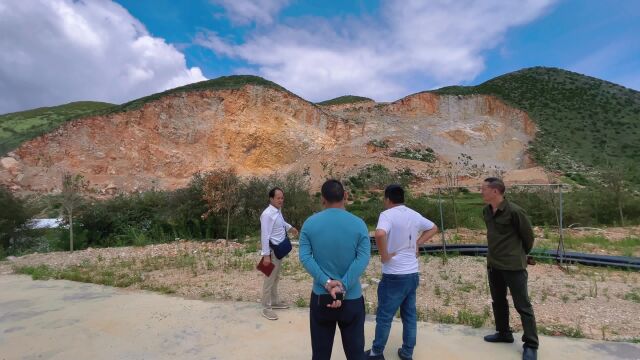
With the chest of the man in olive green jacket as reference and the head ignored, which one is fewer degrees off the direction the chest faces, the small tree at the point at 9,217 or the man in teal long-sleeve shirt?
the man in teal long-sleeve shirt

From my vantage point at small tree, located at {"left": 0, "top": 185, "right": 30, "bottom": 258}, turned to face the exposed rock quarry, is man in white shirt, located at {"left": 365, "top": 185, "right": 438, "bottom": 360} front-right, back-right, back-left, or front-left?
back-right

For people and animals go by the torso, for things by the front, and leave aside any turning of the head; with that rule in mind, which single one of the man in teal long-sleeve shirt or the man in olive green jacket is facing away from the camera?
the man in teal long-sleeve shirt

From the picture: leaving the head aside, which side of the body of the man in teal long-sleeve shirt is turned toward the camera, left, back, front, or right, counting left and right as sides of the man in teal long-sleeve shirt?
back

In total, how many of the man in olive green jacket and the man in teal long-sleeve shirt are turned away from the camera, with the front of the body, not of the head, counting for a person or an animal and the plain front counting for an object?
1

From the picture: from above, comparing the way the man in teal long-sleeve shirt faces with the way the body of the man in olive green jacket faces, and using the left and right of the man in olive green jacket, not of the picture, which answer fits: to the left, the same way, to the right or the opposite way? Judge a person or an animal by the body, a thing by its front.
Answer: to the right

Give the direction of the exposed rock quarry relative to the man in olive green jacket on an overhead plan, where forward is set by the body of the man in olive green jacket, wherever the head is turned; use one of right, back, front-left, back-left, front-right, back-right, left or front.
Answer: right

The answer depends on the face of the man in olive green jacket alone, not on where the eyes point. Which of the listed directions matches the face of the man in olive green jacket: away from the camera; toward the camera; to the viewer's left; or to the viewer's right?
to the viewer's left

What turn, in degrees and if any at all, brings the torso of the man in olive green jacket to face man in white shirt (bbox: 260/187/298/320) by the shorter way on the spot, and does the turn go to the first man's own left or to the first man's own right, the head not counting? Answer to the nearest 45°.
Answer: approximately 45° to the first man's own right

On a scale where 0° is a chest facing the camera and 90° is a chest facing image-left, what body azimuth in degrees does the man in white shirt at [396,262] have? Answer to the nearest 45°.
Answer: approximately 135°

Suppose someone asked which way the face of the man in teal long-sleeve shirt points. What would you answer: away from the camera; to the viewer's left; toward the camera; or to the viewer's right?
away from the camera
